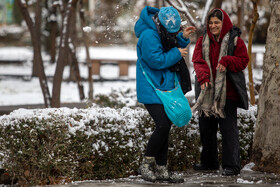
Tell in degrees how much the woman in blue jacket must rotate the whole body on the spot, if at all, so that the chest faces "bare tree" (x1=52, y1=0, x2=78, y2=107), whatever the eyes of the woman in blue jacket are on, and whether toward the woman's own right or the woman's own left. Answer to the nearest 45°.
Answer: approximately 135° to the woman's own left

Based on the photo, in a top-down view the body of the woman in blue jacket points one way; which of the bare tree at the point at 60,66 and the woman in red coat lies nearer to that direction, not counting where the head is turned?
the woman in red coat

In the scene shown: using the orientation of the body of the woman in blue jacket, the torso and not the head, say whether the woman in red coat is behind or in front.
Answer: in front

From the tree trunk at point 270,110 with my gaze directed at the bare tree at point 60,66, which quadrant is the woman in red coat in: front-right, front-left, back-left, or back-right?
front-left

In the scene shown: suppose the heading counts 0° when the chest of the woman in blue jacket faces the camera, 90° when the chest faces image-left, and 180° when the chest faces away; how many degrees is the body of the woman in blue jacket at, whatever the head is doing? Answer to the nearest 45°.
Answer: approximately 270°

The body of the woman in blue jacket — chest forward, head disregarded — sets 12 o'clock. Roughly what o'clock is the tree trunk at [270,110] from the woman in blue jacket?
The tree trunk is roughly at 11 o'clock from the woman in blue jacket.
